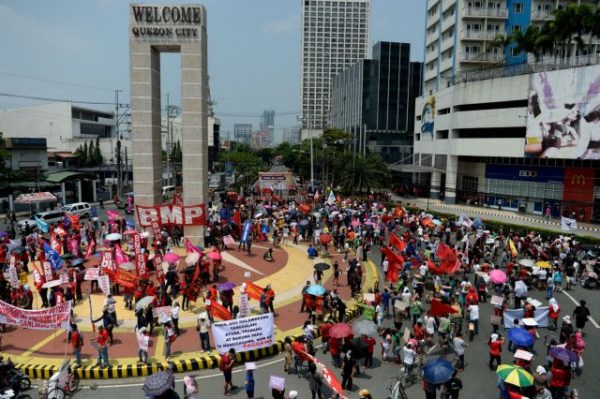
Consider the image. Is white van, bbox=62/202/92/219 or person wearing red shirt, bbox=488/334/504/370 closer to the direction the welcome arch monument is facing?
the person wearing red shirt

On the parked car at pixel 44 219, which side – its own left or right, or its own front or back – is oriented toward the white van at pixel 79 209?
back

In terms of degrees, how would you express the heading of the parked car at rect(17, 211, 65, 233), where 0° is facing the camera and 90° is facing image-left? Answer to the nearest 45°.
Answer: approximately 45°

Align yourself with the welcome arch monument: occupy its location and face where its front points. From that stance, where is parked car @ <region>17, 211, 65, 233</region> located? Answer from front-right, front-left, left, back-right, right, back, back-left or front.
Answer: back-right

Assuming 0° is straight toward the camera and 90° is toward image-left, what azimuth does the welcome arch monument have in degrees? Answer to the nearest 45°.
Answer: approximately 0°
